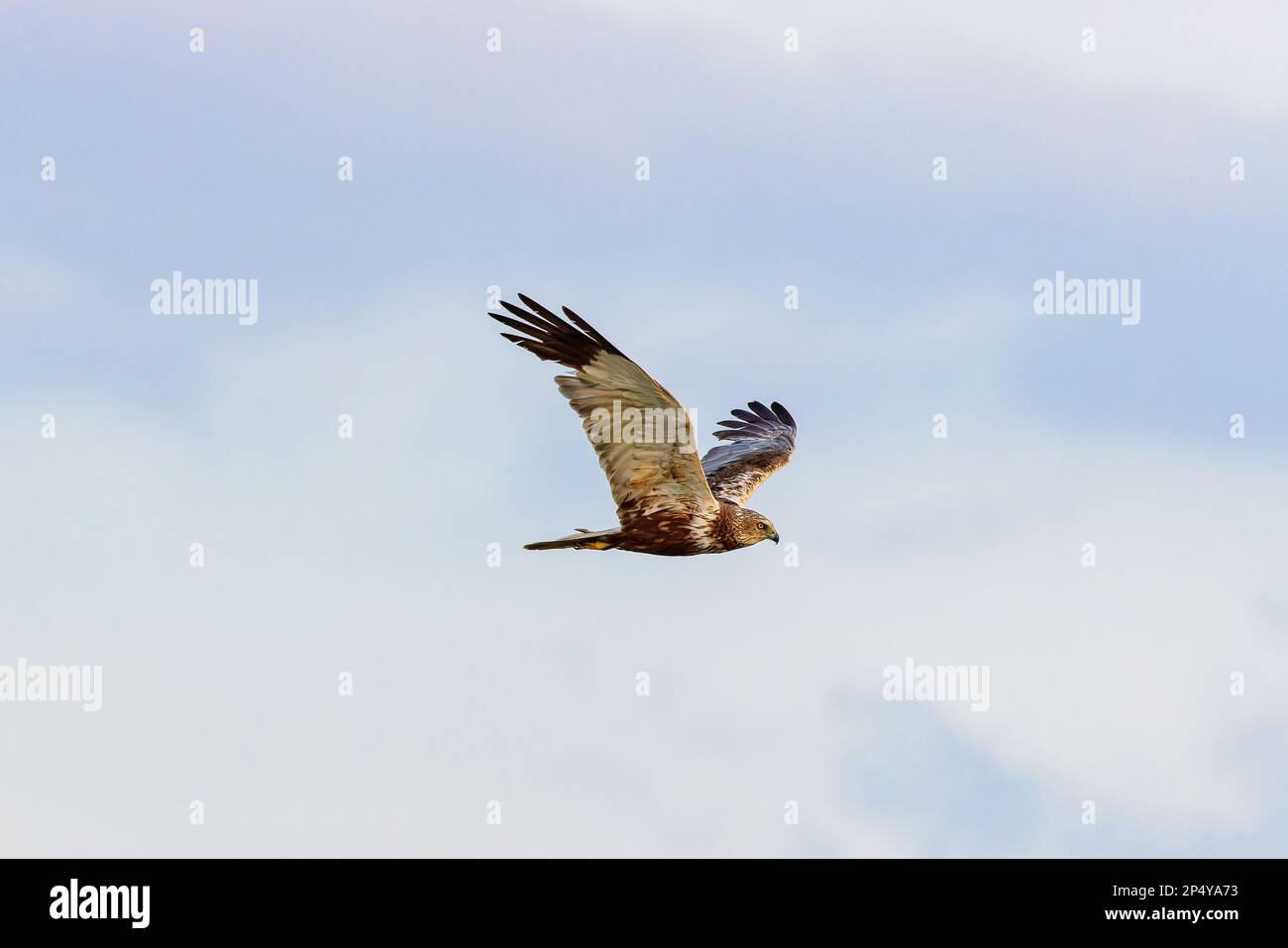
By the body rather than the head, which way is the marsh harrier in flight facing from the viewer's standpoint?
to the viewer's right
